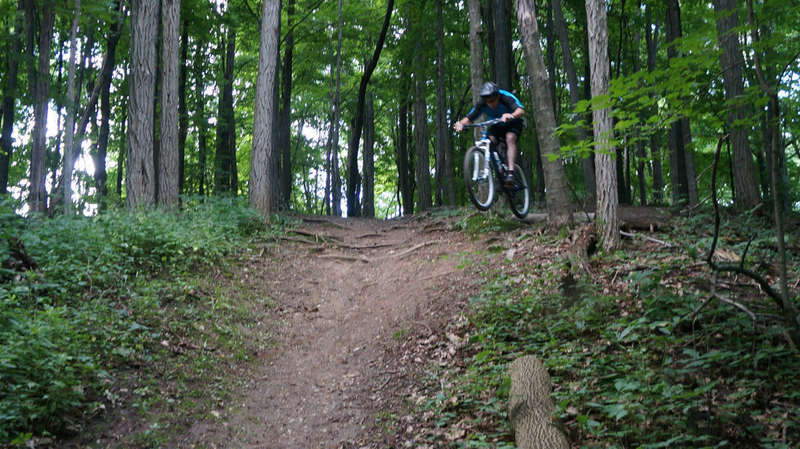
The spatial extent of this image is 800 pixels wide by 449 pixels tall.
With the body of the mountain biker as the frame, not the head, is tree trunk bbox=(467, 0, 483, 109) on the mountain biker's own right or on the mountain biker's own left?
on the mountain biker's own right

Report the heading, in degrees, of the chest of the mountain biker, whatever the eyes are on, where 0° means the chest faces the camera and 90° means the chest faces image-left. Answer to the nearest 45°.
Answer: approximately 45°

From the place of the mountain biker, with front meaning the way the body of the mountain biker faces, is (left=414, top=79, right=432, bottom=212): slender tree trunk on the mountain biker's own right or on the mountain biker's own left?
on the mountain biker's own right

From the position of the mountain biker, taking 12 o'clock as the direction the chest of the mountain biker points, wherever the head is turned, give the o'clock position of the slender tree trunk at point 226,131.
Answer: The slender tree trunk is roughly at 3 o'clock from the mountain biker.

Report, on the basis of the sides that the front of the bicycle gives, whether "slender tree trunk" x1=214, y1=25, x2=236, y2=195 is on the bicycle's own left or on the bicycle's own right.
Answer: on the bicycle's own right

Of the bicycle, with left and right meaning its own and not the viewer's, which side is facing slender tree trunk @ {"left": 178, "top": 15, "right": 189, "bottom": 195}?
right

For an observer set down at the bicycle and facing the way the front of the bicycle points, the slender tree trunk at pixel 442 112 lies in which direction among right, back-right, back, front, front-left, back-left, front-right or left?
back-right

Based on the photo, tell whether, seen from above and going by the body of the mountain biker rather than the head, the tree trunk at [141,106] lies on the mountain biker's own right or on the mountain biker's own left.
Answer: on the mountain biker's own right
